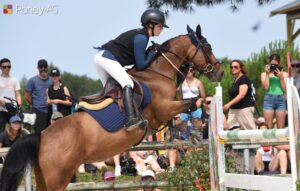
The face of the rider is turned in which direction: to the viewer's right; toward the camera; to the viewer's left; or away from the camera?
to the viewer's right

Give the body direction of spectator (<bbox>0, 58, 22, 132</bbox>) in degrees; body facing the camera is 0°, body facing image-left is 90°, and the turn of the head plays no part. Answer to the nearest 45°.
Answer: approximately 0°

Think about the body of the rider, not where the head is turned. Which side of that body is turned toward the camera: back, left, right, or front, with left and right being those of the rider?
right

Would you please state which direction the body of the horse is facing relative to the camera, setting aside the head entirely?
to the viewer's right

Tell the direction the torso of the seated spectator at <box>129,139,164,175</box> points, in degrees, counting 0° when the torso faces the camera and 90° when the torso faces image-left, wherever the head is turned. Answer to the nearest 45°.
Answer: approximately 0°

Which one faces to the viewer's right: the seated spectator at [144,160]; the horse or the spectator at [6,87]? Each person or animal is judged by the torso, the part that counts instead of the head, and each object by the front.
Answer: the horse

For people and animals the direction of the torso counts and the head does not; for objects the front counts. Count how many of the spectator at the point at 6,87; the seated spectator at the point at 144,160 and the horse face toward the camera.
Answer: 2
